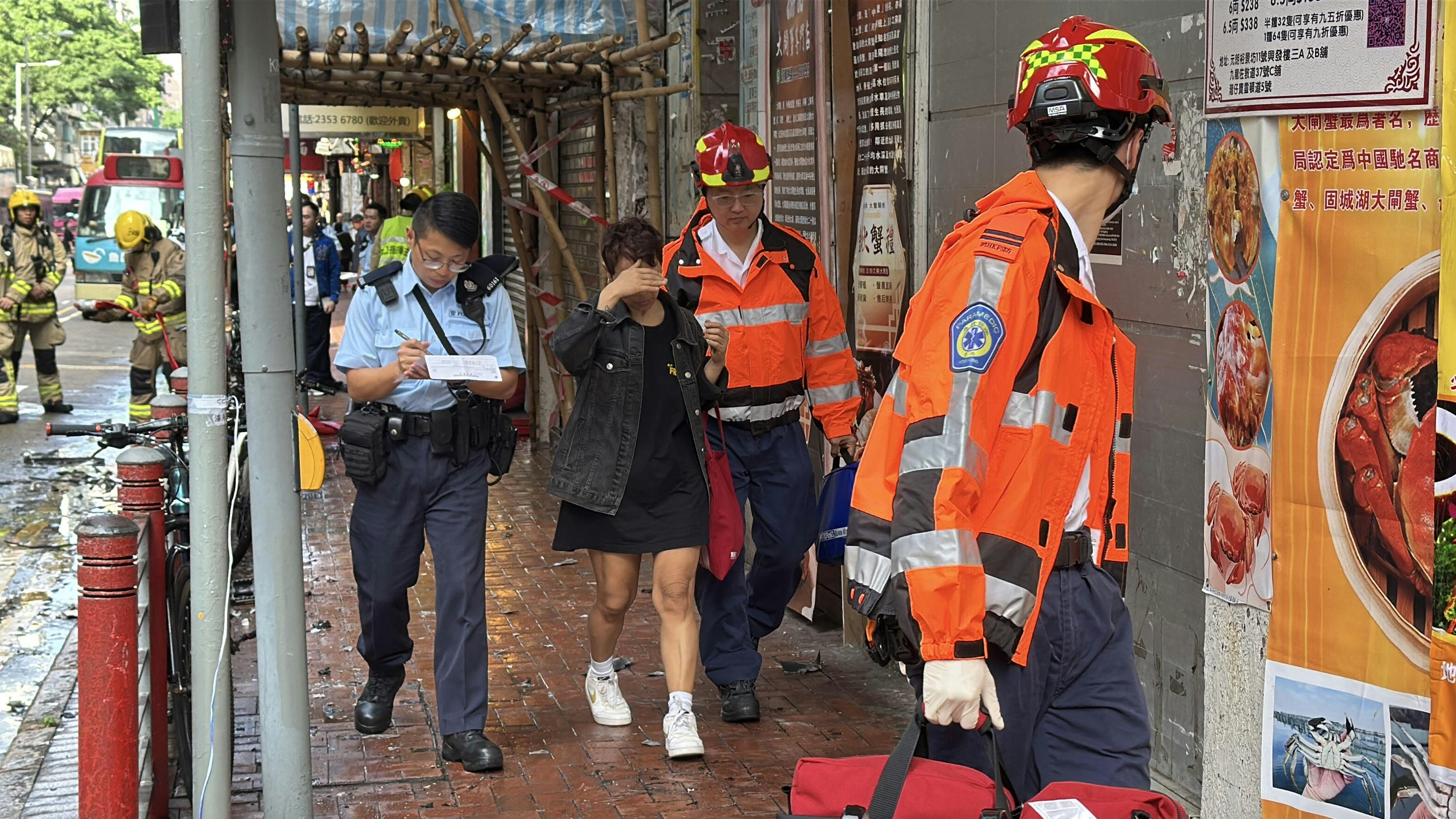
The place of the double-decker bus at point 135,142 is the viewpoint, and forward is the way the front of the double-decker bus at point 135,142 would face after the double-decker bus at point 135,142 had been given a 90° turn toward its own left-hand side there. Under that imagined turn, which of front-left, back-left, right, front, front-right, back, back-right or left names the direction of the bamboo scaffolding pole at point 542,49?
right

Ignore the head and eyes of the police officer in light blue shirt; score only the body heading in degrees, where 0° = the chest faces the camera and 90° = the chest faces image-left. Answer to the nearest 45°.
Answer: approximately 0°

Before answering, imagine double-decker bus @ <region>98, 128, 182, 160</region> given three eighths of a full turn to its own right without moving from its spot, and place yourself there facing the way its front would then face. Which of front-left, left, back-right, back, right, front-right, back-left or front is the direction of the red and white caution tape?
back-left

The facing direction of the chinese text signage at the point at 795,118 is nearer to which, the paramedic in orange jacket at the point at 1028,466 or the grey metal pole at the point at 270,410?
the grey metal pole

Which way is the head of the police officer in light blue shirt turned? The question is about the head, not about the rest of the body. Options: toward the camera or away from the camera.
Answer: toward the camera

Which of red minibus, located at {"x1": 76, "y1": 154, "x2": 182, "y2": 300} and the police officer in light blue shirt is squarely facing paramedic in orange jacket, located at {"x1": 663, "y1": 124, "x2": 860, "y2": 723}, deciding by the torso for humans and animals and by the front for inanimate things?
the red minibus

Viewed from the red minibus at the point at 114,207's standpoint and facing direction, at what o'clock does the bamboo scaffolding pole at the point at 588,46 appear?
The bamboo scaffolding pole is roughly at 12 o'clock from the red minibus.

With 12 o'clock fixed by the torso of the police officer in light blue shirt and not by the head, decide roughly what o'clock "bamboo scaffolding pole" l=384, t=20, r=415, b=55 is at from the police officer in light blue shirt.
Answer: The bamboo scaffolding pole is roughly at 6 o'clock from the police officer in light blue shirt.

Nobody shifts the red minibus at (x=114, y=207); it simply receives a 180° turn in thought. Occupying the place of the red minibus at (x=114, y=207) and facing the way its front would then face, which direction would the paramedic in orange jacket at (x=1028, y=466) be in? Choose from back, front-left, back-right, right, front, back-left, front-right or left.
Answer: back

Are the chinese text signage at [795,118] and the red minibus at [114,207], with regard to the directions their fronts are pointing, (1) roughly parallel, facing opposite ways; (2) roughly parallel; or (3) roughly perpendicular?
roughly perpendicular

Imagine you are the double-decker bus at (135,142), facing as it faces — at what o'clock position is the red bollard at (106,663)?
The red bollard is roughly at 12 o'clock from the double-decker bus.

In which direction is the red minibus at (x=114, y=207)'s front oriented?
toward the camera

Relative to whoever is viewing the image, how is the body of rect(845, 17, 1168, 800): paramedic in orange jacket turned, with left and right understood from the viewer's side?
facing to the right of the viewer

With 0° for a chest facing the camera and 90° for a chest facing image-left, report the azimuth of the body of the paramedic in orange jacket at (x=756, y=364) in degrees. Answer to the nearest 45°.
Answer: approximately 0°

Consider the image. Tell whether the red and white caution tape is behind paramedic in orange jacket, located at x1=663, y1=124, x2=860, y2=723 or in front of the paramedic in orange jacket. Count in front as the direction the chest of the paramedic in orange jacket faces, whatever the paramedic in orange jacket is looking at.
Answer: behind

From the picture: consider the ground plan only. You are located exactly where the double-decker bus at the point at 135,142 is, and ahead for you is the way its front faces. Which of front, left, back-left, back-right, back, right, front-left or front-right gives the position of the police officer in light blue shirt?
front

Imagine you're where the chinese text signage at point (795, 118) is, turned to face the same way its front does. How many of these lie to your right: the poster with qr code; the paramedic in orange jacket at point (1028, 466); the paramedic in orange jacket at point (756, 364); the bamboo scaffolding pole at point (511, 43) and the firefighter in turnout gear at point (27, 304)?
2

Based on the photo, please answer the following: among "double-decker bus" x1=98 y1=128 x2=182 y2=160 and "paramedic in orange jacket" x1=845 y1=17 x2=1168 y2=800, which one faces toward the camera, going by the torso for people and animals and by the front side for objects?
the double-decker bus
